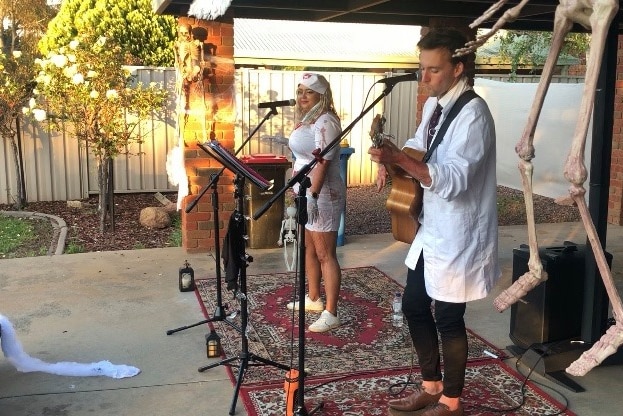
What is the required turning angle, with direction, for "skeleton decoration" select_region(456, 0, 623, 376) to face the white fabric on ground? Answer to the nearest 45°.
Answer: approximately 45° to its right

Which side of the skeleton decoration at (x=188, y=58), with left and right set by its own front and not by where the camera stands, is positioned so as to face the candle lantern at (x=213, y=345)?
front

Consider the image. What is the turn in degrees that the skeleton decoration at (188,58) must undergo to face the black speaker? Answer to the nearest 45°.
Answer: approximately 45° to its left

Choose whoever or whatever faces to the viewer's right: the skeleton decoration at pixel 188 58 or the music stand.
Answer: the music stand

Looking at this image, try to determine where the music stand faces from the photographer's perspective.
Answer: facing to the right of the viewer

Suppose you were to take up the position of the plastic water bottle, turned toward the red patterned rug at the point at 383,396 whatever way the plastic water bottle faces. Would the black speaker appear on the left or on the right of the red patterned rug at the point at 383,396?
left

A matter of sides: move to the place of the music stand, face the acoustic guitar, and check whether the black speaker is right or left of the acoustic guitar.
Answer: left

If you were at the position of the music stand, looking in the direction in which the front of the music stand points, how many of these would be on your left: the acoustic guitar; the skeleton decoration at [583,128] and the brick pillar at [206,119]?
1

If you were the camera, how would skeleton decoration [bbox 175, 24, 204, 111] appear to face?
facing the viewer

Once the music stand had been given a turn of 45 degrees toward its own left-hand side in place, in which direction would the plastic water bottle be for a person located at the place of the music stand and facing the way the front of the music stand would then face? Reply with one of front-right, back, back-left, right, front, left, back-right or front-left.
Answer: front

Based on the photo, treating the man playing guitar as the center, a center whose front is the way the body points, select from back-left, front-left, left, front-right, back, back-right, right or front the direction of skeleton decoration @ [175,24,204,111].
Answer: front-right

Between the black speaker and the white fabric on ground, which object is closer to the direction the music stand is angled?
the black speaker

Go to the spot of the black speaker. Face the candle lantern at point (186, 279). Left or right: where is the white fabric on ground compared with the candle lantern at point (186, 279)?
left

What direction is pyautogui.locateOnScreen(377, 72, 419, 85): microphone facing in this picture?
to the viewer's right
